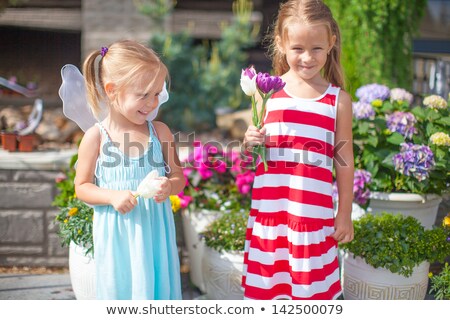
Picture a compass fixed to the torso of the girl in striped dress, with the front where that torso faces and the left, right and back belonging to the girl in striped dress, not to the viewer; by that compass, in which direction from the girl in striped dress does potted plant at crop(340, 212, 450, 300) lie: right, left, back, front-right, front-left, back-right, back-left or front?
back-left

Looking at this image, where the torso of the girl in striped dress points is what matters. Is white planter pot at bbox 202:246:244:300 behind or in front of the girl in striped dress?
behind

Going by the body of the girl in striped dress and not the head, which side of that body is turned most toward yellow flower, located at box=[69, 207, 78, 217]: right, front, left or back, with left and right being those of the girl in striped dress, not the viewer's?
right

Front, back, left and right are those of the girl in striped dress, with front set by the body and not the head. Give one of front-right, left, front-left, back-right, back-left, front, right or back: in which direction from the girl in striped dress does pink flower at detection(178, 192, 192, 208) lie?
back-right

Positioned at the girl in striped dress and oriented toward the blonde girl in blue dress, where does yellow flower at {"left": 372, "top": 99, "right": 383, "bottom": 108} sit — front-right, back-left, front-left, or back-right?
back-right

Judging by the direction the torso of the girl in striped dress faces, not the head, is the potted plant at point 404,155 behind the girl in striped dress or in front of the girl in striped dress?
behind

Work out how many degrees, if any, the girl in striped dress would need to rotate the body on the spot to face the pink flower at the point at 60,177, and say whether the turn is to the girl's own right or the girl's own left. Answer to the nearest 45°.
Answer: approximately 135° to the girl's own right

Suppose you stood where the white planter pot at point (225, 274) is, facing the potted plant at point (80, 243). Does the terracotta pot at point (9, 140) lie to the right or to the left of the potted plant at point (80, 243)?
right

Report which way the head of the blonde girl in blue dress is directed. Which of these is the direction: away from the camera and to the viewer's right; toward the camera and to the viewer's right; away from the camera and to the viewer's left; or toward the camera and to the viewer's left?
toward the camera and to the viewer's right

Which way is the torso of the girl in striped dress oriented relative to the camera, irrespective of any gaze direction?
toward the camera

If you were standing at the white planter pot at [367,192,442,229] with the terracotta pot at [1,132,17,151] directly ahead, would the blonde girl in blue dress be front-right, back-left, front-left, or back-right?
front-left

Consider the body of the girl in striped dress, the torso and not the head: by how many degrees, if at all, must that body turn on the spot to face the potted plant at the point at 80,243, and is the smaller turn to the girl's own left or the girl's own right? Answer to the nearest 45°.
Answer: approximately 90° to the girl's own right

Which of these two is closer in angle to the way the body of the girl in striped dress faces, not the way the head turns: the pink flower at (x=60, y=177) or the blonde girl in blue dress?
the blonde girl in blue dress
